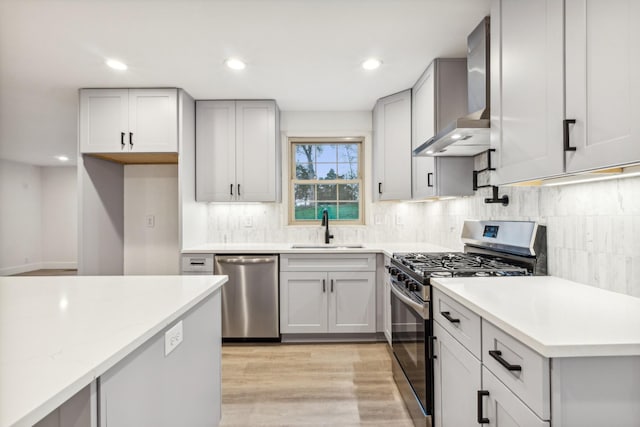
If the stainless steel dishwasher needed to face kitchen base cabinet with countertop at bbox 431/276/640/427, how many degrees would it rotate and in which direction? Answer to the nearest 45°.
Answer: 0° — it already faces it

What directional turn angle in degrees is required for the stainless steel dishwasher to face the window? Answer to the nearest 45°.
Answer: approximately 135° to its left

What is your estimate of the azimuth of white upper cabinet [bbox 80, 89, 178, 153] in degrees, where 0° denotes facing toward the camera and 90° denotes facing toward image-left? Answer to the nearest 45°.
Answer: approximately 0°

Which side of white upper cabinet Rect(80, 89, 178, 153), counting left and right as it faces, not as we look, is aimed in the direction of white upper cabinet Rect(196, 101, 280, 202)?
left

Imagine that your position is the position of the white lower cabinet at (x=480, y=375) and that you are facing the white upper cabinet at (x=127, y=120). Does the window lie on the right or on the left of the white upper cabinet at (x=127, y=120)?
right

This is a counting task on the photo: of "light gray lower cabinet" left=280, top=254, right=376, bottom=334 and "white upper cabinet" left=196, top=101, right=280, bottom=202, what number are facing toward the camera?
2
